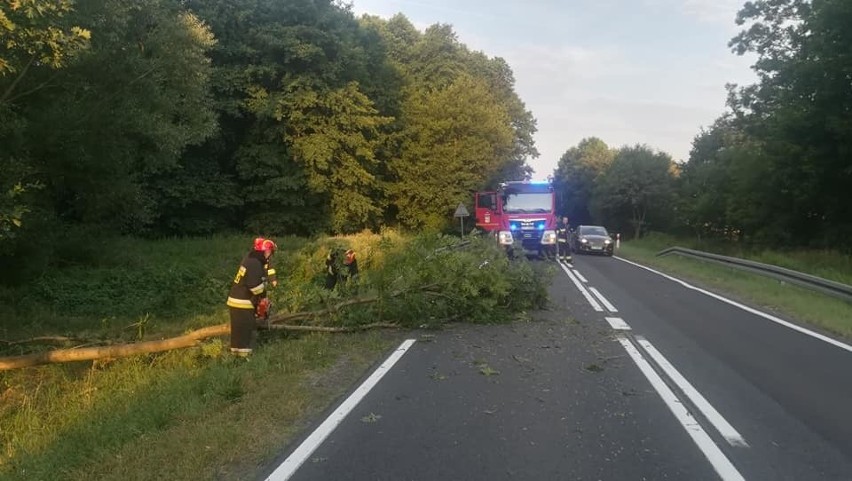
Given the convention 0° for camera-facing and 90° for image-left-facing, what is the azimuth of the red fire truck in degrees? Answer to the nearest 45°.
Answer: approximately 0°

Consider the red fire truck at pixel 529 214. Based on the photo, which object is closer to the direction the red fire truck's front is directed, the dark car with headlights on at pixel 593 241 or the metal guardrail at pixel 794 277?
the metal guardrail

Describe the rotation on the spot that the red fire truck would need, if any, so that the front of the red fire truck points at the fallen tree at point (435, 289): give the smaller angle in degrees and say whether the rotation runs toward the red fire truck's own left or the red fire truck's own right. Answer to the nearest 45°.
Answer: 0° — it already faces it

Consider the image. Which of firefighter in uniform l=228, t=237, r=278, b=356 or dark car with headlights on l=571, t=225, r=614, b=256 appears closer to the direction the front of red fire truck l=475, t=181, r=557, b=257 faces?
the firefighter in uniform
